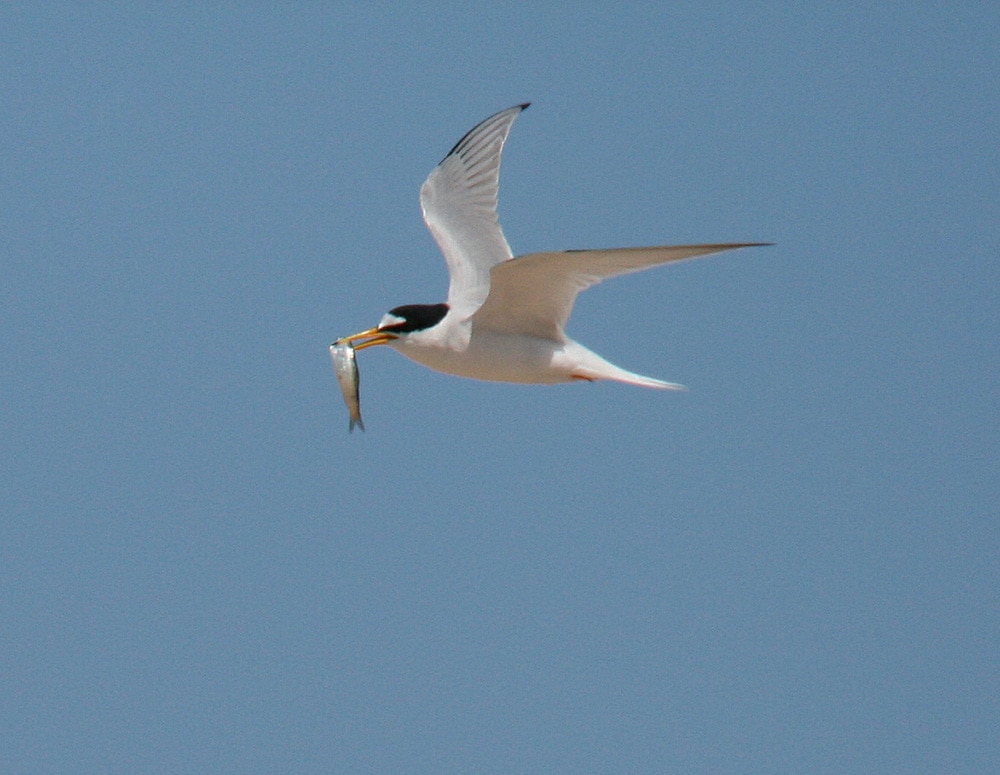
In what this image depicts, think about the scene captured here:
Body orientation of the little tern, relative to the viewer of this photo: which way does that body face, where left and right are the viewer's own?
facing to the left of the viewer
